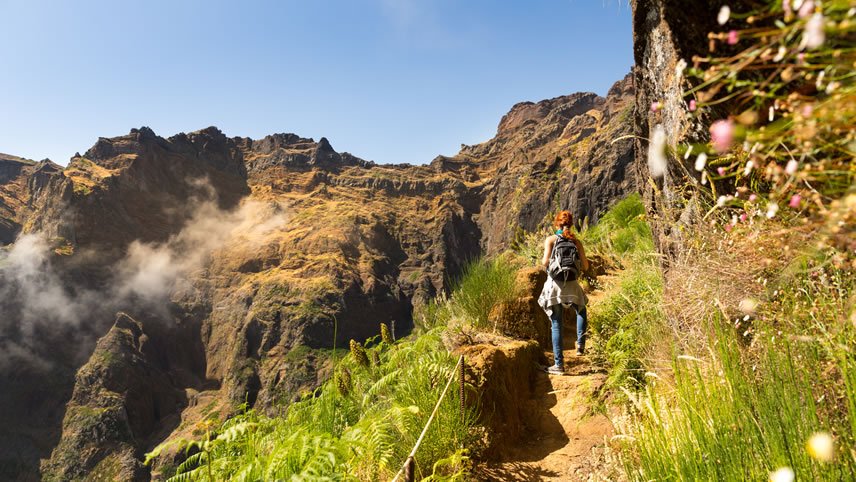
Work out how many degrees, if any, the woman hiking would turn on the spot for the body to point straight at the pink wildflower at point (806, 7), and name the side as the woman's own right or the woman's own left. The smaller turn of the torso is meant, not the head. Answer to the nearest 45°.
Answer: approximately 180°

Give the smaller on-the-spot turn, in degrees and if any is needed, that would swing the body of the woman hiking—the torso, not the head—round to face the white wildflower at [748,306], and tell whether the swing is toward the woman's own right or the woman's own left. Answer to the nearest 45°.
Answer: approximately 180°

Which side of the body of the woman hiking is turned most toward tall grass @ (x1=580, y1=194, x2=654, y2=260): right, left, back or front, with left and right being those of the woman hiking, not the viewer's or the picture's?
front

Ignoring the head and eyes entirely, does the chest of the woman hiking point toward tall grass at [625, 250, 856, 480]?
no

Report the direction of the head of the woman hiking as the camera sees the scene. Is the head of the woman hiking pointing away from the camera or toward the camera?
away from the camera

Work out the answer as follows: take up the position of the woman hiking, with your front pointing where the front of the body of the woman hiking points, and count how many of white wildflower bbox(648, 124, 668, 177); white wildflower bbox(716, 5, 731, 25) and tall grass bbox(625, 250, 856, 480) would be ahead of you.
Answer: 0

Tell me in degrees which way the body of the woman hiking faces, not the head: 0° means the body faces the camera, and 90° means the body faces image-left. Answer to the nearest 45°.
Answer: approximately 180°

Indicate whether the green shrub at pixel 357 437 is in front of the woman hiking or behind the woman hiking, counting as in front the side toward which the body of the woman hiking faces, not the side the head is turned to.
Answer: behind

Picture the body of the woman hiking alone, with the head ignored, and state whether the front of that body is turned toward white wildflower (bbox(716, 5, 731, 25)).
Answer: no

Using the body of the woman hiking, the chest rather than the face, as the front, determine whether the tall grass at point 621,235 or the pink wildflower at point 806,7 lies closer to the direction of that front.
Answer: the tall grass
